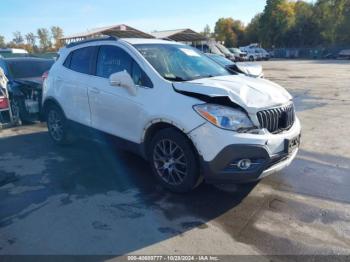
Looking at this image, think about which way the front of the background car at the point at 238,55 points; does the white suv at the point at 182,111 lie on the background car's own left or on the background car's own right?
on the background car's own right

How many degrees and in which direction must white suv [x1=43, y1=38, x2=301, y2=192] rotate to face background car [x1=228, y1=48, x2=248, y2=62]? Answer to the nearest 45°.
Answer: approximately 135° to its left

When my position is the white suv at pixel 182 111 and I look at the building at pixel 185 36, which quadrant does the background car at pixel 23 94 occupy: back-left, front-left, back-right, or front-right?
front-left

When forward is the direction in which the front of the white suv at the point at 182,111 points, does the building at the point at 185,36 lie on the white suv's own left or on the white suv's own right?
on the white suv's own left

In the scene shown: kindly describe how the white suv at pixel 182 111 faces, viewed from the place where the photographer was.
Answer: facing the viewer and to the right of the viewer

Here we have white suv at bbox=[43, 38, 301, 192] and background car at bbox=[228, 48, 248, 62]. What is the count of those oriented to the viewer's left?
0

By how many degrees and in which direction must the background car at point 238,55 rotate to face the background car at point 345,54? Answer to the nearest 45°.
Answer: approximately 90° to its left

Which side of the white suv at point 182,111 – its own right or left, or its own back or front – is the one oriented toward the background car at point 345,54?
left

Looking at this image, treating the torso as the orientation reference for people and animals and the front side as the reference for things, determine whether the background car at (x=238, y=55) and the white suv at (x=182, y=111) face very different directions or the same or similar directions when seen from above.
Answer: same or similar directions

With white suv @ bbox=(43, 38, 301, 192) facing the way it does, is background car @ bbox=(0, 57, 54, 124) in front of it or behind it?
behind

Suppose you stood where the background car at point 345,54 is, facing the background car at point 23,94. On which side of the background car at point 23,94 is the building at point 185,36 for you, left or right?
right
